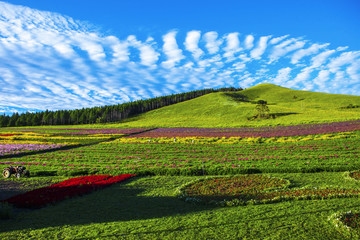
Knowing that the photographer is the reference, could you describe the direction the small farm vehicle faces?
facing to the right of the viewer
